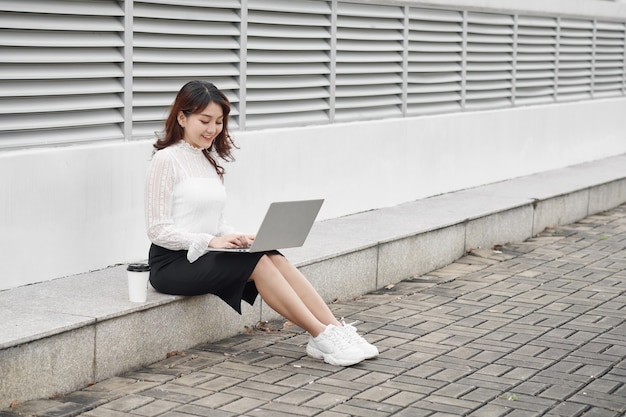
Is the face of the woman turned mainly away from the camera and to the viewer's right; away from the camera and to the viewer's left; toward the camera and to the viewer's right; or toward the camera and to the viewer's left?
toward the camera and to the viewer's right

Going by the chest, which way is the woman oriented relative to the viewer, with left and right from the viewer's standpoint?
facing the viewer and to the right of the viewer
